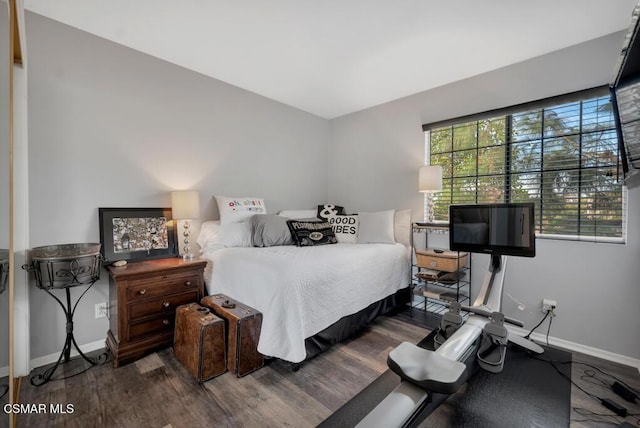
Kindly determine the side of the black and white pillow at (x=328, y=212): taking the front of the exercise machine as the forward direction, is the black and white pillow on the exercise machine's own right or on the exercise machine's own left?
on the exercise machine's own left

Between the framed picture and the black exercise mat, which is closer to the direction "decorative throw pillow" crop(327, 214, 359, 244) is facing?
the black exercise mat

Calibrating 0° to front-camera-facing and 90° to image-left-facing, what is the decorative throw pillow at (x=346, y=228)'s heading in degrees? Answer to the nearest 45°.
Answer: approximately 0°

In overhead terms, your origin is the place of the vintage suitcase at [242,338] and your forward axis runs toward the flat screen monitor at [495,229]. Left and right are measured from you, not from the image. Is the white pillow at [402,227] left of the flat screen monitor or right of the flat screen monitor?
left

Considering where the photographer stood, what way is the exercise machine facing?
facing away from the viewer and to the right of the viewer

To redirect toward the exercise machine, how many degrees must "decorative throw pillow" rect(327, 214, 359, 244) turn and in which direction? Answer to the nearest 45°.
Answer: approximately 45° to its left
